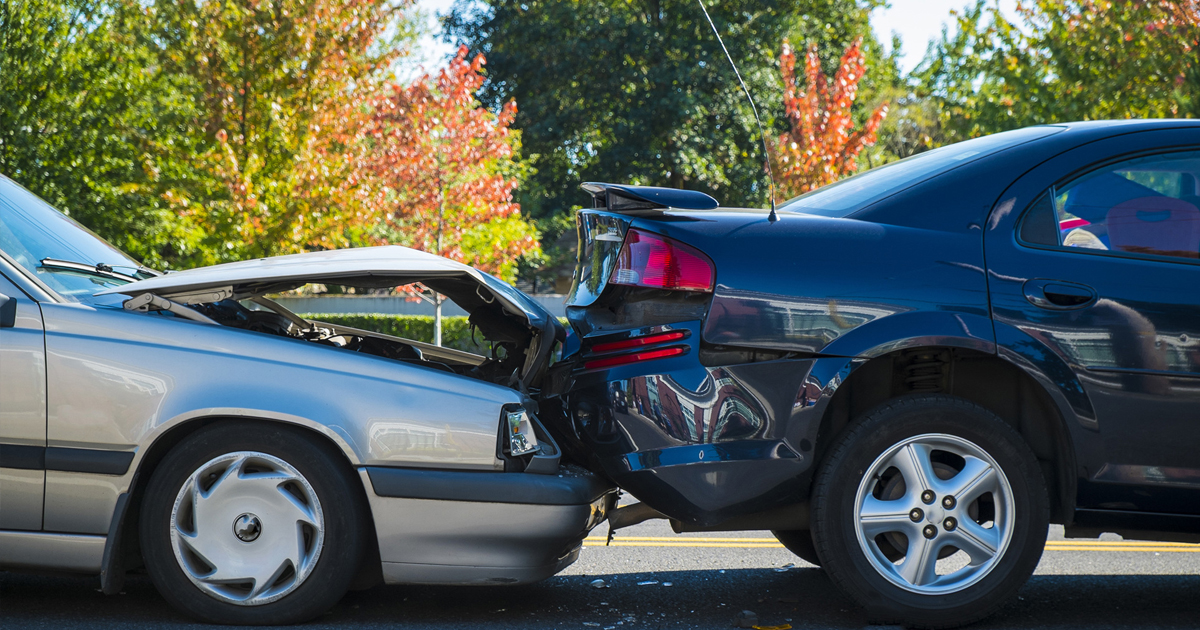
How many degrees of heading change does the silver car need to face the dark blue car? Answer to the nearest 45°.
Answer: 0° — it already faces it

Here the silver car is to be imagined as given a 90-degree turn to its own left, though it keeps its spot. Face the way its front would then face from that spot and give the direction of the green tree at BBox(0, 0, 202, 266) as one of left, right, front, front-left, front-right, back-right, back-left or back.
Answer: front

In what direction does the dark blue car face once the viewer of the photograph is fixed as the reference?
facing to the right of the viewer

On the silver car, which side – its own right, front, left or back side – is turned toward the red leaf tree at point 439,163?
left

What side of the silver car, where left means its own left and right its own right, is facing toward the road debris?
front

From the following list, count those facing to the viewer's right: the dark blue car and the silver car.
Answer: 2

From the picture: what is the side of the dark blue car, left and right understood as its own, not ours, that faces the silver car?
back

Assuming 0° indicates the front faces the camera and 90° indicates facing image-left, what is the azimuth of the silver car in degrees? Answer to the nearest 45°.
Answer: approximately 270°

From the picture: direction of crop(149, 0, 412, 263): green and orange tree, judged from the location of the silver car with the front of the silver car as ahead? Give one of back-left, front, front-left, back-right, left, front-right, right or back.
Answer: left

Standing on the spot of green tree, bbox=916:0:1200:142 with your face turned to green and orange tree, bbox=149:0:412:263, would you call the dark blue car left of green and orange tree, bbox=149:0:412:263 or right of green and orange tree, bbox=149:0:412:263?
left

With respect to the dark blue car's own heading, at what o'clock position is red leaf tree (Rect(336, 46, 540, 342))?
The red leaf tree is roughly at 8 o'clock from the dark blue car.
